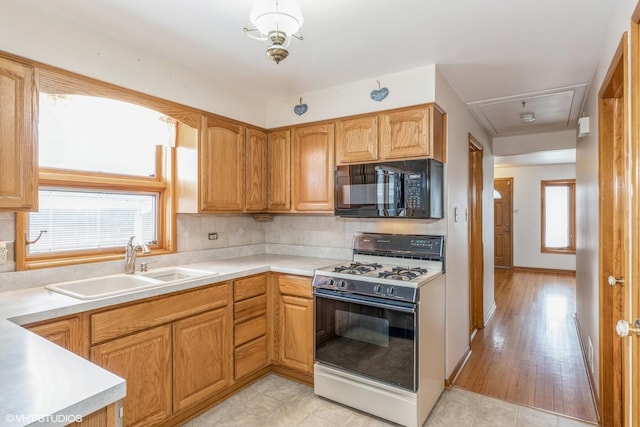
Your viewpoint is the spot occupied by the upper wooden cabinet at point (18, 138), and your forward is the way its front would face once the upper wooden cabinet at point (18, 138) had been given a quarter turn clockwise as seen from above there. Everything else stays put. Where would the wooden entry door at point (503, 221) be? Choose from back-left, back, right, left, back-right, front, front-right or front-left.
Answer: back-left

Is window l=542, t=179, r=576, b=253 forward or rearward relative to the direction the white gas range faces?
rearward

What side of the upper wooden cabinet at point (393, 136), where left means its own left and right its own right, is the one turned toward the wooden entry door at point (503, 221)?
back

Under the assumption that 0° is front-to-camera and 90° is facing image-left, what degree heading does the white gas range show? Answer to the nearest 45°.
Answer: approximately 45°

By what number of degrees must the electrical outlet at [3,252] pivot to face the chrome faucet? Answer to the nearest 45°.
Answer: approximately 45° to its left

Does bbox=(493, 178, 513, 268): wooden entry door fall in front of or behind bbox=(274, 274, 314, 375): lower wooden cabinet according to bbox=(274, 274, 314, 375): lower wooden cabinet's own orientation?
behind

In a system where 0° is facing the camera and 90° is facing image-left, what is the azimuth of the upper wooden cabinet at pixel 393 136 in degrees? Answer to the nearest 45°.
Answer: approximately 45°

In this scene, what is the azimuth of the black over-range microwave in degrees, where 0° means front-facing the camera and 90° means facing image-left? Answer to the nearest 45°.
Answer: approximately 45°

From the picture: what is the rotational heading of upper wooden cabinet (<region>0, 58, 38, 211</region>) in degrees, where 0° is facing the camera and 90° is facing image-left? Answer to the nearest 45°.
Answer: approximately 315°
